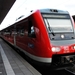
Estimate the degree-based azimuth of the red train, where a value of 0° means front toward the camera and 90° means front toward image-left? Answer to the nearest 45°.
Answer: approximately 315°
